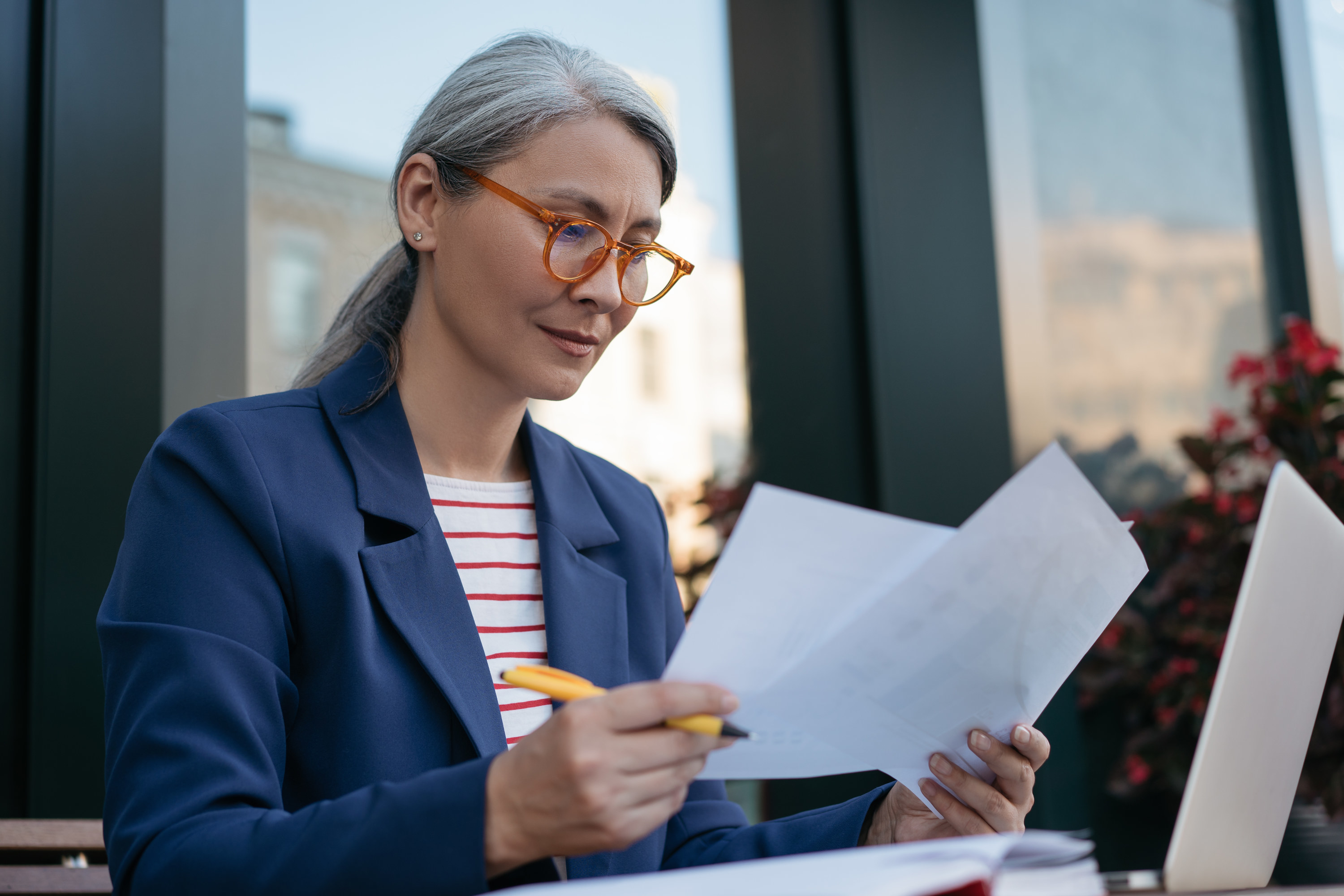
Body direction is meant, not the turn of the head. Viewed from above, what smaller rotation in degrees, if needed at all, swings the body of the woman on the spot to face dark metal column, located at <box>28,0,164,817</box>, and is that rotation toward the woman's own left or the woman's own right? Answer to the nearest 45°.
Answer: approximately 180°

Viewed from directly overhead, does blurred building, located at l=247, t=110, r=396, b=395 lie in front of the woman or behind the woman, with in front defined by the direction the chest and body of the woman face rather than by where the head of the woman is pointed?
behind

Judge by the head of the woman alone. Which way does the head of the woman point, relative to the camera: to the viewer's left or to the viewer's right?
to the viewer's right

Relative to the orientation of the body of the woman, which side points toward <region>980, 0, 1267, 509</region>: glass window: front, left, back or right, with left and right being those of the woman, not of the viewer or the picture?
left

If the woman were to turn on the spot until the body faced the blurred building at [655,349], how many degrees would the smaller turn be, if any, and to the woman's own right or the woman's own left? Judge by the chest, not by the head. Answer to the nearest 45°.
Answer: approximately 135° to the woman's own left

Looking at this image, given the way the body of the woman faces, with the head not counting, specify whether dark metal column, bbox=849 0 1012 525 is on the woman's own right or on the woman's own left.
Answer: on the woman's own left

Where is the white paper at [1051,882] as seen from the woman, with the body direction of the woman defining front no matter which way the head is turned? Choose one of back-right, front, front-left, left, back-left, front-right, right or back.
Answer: front

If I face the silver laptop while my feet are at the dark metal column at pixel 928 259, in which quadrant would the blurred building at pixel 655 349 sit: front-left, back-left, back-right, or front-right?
back-right

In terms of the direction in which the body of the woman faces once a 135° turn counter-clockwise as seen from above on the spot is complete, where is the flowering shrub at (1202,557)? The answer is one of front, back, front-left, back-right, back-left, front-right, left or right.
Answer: front-right
